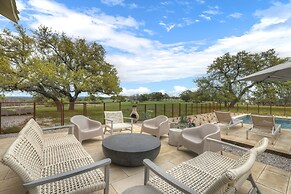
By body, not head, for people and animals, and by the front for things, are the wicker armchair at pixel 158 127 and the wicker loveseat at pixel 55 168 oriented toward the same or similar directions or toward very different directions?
very different directions

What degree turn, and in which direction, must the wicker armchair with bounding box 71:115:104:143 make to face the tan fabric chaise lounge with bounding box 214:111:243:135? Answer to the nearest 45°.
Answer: approximately 45° to its left

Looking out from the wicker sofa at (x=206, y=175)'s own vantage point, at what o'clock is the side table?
The side table is roughly at 1 o'clock from the wicker sofa.

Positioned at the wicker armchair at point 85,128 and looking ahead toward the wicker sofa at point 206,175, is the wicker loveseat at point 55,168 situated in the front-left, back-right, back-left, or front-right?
front-right

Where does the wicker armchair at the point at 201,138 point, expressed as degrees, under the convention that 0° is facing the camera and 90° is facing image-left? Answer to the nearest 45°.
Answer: approximately 45°

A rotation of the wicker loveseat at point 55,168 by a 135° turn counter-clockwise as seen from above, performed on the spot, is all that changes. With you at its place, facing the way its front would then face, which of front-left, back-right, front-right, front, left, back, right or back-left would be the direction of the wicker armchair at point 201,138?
back-right

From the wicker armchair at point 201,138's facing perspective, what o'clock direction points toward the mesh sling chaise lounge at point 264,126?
the mesh sling chaise lounge at point 264,126 is roughly at 6 o'clock from the wicker armchair at point 201,138.

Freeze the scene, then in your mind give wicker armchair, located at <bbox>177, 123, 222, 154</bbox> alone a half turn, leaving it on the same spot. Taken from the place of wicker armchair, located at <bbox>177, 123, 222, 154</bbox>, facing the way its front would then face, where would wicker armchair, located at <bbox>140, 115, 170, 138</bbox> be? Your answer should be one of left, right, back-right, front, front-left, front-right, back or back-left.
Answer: left

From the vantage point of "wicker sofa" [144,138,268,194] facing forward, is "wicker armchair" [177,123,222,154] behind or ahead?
ahead

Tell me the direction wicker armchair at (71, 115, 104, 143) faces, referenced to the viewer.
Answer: facing the viewer and to the right of the viewer

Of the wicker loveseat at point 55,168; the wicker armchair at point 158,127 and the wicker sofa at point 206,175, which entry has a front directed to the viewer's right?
the wicker loveseat

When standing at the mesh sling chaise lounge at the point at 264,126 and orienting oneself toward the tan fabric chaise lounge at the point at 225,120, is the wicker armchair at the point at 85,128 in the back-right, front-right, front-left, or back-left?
front-left

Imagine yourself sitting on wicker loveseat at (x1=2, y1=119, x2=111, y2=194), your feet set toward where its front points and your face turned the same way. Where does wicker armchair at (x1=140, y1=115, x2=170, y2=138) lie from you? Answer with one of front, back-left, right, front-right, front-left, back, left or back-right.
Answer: front-left

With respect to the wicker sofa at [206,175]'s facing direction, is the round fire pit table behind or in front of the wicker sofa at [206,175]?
in front

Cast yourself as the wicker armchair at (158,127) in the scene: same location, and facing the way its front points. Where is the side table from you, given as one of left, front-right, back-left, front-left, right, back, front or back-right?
left

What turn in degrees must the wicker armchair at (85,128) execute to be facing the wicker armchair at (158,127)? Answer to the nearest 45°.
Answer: approximately 45° to its left

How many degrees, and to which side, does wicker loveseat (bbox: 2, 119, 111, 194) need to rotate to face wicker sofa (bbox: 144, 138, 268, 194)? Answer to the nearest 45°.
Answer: approximately 45° to its right

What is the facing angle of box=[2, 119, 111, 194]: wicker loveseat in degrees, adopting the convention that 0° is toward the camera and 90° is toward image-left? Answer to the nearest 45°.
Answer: approximately 270°
